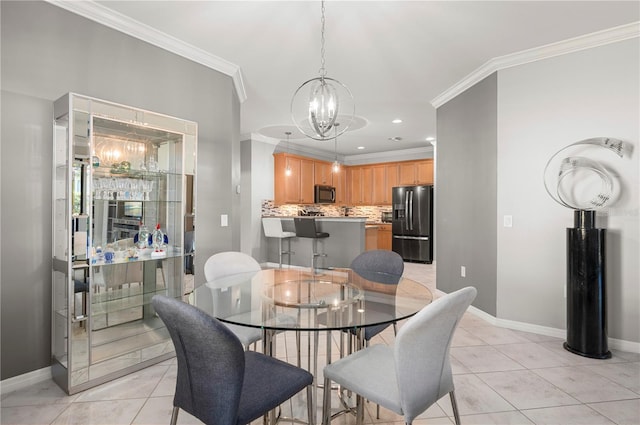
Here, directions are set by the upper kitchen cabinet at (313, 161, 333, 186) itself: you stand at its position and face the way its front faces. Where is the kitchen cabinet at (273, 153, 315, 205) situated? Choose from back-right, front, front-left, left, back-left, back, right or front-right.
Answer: right

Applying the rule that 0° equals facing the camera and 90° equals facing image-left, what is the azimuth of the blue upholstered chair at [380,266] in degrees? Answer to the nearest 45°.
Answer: approximately 45°

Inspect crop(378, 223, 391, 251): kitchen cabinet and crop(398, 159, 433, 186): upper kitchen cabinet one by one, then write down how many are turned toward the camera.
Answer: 2

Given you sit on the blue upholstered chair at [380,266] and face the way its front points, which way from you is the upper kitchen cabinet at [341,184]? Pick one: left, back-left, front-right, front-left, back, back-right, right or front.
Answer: back-right

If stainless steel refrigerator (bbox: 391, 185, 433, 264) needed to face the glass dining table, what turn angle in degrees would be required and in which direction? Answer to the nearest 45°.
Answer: approximately 45° to its left

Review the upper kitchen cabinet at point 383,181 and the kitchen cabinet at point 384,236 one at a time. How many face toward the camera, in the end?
2

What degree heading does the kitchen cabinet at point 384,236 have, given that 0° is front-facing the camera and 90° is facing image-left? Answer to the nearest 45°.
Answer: approximately 0°

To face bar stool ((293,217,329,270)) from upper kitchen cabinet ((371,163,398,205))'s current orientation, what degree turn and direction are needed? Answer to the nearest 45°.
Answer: approximately 45° to its right

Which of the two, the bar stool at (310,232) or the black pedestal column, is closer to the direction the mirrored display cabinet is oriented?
the black pedestal column
